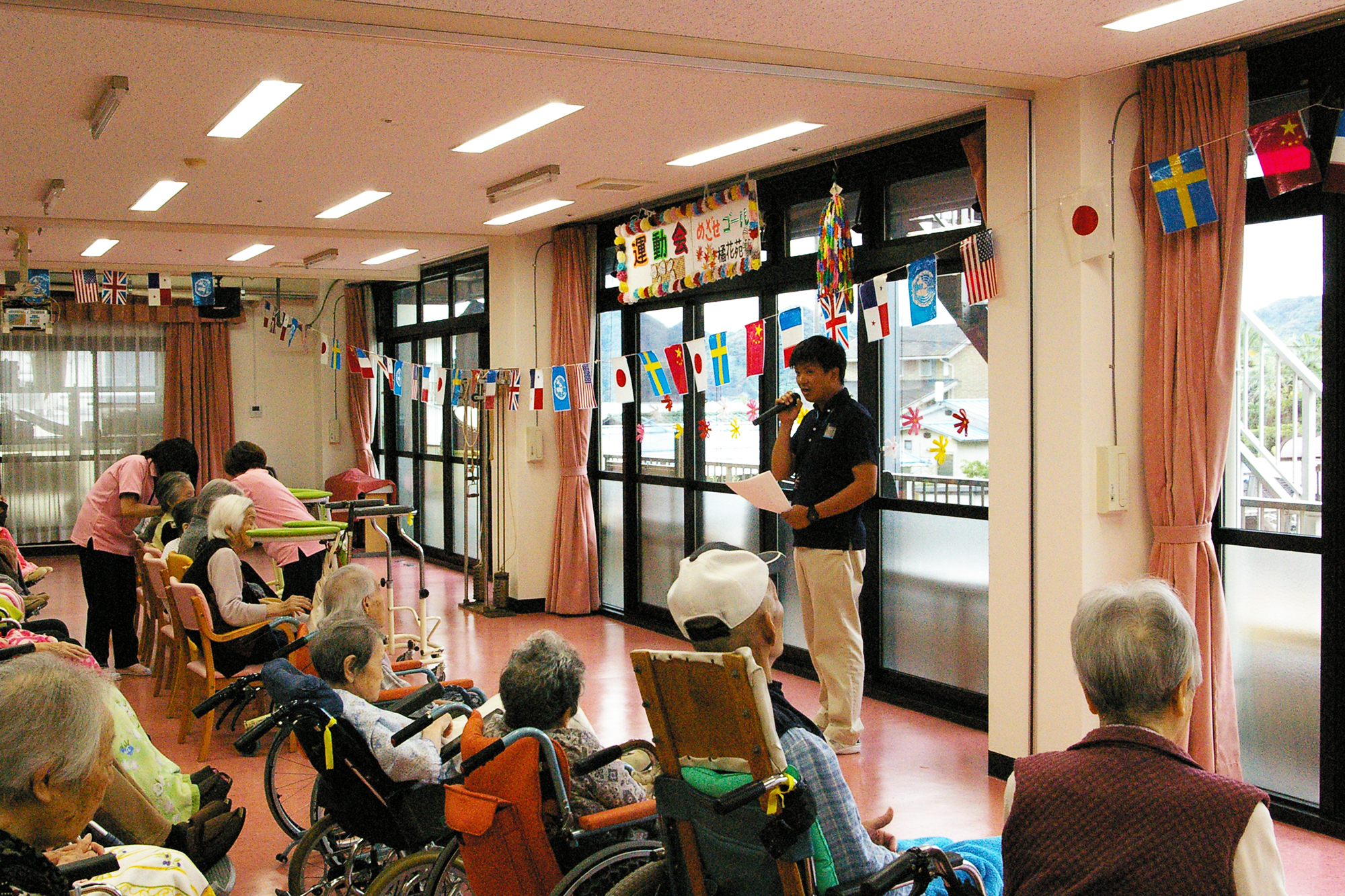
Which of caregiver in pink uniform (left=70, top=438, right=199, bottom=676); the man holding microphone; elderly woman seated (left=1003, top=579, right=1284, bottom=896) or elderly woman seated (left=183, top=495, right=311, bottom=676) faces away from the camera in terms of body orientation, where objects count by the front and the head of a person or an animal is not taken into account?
elderly woman seated (left=1003, top=579, right=1284, bottom=896)

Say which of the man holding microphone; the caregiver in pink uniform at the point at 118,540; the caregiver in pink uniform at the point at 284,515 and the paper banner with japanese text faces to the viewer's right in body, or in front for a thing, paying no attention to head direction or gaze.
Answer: the caregiver in pink uniform at the point at 118,540

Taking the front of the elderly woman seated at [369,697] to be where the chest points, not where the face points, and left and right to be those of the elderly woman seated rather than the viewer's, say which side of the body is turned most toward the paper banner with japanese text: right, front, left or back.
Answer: front

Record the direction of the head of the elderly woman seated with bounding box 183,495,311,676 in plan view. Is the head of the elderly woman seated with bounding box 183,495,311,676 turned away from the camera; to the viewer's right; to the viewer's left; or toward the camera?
to the viewer's right

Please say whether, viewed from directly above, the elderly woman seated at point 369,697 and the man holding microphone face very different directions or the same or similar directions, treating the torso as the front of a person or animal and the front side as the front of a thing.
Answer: very different directions

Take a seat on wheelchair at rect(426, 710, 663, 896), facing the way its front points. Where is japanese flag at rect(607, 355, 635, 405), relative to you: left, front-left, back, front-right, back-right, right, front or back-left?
front-left

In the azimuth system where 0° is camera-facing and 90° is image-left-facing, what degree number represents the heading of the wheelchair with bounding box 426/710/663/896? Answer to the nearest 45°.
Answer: approximately 225°

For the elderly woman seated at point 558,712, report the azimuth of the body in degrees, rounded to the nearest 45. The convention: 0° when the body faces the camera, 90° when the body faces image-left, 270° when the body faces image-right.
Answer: approximately 225°

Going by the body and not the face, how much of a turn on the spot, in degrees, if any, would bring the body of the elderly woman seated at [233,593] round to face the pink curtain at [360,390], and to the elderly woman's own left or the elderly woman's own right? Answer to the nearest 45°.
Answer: approximately 90° to the elderly woman's own left

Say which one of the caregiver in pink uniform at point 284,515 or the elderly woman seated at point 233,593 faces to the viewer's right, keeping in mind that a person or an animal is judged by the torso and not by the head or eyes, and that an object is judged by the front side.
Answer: the elderly woman seated

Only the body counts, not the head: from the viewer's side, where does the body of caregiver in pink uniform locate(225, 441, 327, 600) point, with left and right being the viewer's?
facing away from the viewer and to the left of the viewer

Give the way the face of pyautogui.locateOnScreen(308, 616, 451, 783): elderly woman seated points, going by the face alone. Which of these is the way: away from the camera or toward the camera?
away from the camera
